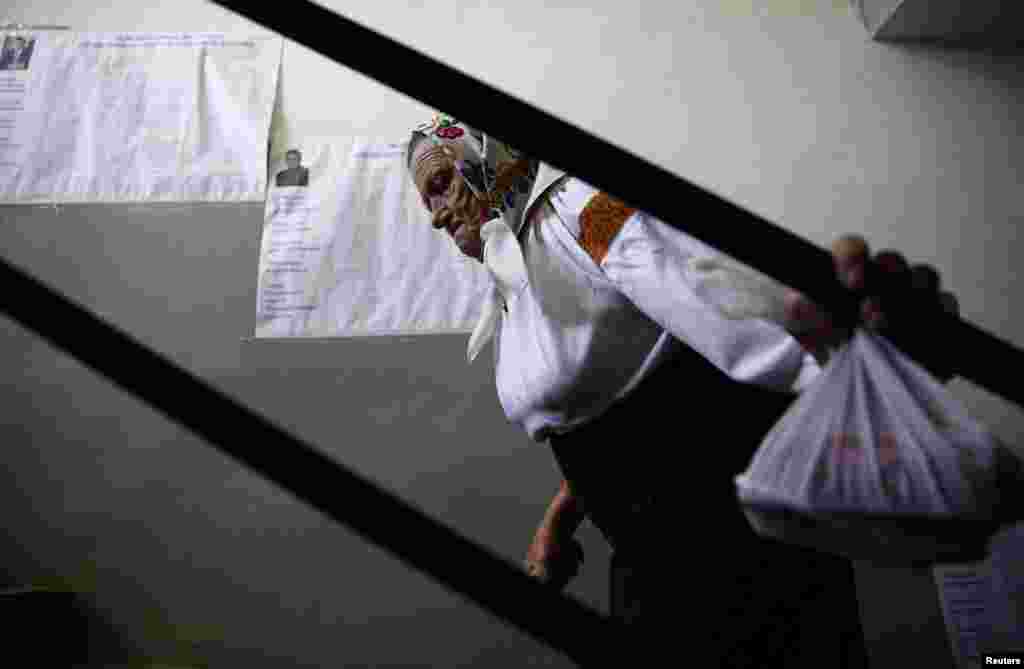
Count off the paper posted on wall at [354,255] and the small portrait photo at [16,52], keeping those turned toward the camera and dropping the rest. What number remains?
2

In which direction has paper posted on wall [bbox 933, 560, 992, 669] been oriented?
toward the camera

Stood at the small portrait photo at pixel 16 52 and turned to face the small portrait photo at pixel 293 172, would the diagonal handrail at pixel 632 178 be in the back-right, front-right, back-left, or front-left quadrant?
front-right

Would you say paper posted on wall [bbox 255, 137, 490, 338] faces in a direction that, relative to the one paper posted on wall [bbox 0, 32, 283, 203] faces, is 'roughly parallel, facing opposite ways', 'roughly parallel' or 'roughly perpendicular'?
roughly parallel

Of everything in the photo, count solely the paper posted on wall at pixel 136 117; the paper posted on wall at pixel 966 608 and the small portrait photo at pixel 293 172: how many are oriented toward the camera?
3

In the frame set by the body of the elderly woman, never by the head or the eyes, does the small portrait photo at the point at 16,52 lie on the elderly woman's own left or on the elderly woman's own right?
on the elderly woman's own right

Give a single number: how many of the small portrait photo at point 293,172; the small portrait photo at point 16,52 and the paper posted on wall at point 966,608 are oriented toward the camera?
3

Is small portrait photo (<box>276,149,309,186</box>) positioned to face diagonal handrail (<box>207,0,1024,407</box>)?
yes

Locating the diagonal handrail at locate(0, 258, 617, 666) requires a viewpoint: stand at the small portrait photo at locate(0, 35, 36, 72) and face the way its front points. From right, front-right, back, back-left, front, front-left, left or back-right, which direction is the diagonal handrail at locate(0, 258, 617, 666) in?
front

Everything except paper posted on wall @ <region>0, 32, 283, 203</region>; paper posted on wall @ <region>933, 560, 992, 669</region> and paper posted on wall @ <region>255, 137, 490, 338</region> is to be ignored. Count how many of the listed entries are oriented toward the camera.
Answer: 3

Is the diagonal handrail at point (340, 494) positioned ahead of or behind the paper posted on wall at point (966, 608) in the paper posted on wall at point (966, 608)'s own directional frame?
ahead

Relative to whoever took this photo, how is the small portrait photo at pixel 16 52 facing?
facing the viewer

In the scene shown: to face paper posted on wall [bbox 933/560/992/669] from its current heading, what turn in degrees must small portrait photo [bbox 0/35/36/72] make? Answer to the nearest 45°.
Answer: approximately 45° to its left

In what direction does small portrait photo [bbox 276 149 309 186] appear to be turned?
toward the camera
